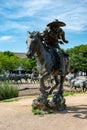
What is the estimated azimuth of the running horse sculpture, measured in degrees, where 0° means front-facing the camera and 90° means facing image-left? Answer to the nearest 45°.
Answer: approximately 45°
